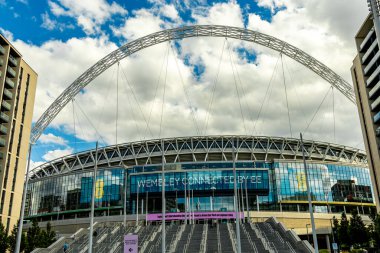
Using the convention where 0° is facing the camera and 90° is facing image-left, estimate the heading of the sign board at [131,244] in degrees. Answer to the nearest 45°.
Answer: approximately 0°
